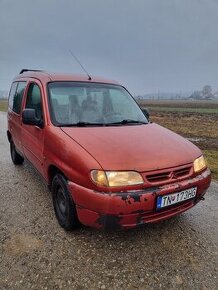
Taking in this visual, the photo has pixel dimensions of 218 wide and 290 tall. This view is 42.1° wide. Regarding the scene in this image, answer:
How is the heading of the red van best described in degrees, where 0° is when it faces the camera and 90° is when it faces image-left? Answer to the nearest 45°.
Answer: approximately 315°
